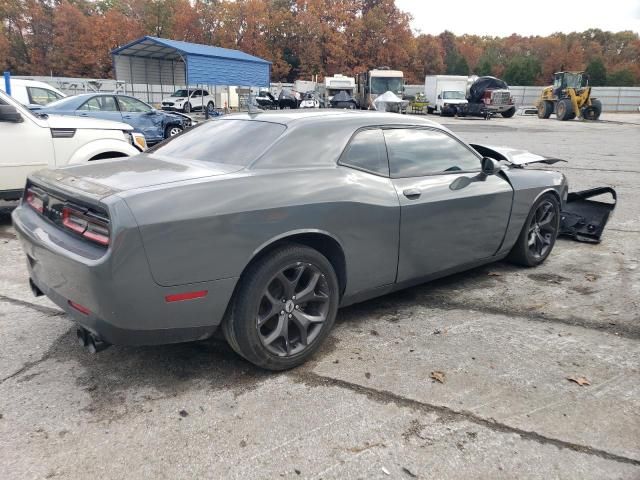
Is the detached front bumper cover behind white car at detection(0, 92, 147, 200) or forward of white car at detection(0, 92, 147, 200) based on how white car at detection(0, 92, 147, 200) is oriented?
forward

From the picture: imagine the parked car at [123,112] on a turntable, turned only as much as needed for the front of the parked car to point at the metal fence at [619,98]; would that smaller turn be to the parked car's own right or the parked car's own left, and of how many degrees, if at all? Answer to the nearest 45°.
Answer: approximately 45° to the parked car's own left

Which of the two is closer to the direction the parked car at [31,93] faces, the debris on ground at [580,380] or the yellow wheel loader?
the yellow wheel loader

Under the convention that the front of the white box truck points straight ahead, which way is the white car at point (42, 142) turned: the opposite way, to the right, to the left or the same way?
to the left

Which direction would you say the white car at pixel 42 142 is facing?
to the viewer's right

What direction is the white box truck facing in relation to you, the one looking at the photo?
facing the viewer and to the right of the viewer

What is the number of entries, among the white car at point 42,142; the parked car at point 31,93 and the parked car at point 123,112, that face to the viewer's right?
3

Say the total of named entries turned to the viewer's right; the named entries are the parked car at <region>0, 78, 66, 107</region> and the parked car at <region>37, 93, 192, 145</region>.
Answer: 2

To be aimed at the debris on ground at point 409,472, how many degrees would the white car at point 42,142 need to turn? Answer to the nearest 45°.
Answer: approximately 90° to its right

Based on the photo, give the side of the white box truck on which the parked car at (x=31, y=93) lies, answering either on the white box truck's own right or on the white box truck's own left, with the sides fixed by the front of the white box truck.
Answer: on the white box truck's own right

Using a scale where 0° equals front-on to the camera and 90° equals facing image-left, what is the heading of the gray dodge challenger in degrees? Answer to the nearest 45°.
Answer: approximately 225°

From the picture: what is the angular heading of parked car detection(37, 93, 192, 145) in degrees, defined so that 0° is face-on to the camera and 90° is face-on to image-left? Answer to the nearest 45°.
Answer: approximately 270°

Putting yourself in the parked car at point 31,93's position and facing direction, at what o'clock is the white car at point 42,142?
The white car is roughly at 3 o'clock from the parked car.

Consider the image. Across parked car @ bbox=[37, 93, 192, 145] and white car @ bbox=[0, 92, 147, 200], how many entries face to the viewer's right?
2

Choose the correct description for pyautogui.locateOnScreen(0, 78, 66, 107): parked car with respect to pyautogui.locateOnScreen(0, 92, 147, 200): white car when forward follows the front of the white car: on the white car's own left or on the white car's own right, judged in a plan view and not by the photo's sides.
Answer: on the white car's own left
